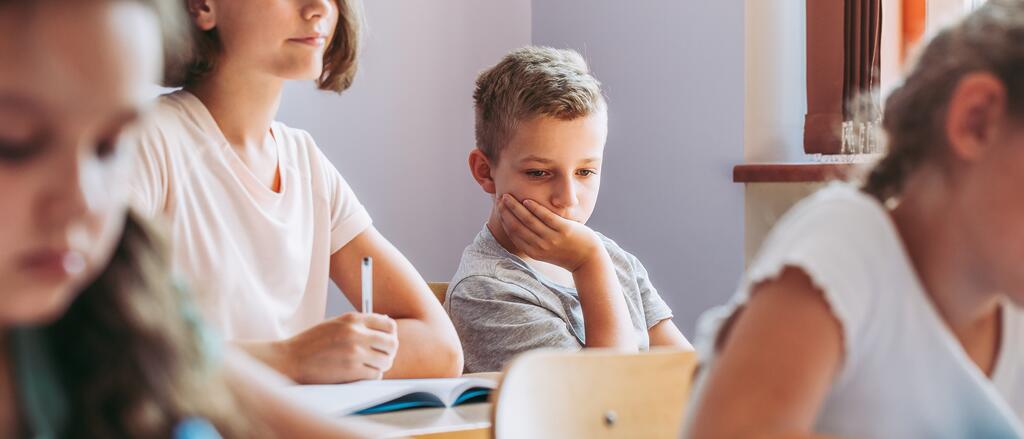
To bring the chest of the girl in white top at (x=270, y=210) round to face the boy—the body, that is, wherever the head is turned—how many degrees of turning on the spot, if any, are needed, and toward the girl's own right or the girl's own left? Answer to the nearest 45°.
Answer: approximately 90° to the girl's own left

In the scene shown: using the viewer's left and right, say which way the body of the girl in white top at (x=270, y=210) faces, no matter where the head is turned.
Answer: facing the viewer and to the right of the viewer

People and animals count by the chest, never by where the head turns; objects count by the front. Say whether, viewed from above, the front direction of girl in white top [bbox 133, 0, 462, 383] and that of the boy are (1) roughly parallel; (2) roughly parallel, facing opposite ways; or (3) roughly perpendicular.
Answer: roughly parallel

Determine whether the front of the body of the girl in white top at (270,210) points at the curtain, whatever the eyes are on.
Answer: no

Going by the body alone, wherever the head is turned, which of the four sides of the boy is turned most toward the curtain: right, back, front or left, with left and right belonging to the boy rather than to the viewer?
left

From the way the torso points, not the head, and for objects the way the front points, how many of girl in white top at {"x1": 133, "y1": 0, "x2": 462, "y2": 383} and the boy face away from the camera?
0

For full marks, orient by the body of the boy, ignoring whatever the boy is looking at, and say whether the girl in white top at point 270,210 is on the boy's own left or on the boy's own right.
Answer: on the boy's own right

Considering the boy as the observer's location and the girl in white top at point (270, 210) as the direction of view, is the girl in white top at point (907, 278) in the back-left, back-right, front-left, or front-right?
front-left
